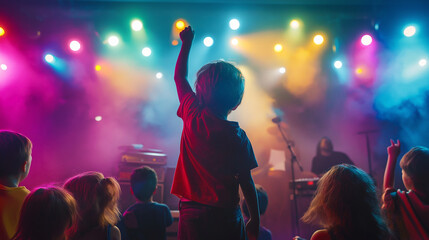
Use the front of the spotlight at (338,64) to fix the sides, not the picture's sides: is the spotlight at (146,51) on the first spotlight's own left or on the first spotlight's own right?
on the first spotlight's own right

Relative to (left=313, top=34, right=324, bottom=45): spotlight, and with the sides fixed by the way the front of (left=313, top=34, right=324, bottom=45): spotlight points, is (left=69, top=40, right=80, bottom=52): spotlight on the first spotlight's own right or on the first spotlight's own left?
on the first spotlight's own right

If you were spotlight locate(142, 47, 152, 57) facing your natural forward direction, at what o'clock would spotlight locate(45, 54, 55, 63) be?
spotlight locate(45, 54, 55, 63) is roughly at 3 o'clock from spotlight locate(142, 47, 152, 57).

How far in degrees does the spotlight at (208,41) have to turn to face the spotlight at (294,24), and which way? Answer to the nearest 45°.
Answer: approximately 90° to its left

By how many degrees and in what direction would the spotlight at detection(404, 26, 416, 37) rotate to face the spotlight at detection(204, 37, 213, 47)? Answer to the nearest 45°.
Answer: approximately 45° to its right

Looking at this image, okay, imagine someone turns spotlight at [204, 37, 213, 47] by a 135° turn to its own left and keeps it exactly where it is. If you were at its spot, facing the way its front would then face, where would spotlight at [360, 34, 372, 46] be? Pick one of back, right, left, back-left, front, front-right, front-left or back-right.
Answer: front-right

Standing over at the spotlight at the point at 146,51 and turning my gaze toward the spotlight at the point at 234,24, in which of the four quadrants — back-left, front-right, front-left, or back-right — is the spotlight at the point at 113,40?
back-right

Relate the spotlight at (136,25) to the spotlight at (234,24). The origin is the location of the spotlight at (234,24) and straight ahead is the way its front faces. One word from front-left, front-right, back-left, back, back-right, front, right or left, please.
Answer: right
